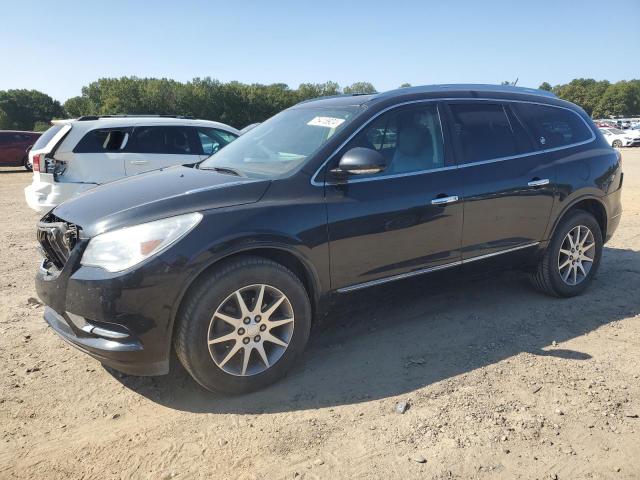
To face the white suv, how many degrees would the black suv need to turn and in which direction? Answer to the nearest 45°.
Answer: approximately 90° to its right

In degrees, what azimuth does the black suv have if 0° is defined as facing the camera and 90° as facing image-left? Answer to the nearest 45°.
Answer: approximately 45°

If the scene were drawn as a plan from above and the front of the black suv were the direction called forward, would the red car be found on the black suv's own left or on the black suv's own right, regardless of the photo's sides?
on the black suv's own right
